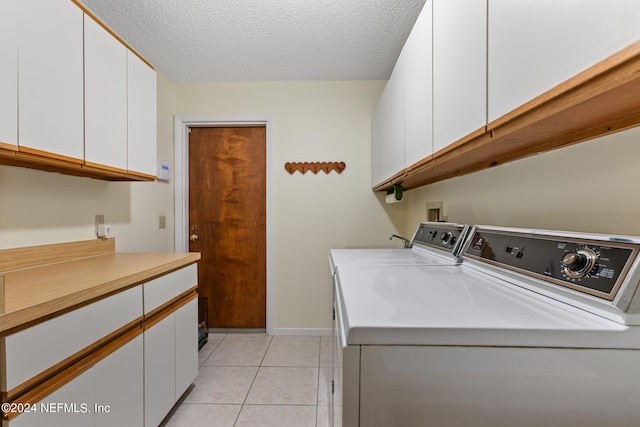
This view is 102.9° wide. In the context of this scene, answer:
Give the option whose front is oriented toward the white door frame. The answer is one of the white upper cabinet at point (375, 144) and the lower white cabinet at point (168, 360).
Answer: the white upper cabinet

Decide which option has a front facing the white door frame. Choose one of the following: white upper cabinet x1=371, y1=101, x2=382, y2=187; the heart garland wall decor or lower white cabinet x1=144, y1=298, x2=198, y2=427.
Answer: the white upper cabinet

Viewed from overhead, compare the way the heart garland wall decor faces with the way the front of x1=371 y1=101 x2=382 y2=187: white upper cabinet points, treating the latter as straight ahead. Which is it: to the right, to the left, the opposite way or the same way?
to the left

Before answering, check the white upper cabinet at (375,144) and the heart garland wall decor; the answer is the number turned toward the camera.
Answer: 1

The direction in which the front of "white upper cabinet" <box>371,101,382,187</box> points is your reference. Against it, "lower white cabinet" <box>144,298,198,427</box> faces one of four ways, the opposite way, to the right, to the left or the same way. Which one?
the opposite way

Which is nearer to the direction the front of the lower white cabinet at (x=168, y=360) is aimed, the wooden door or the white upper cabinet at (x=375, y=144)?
the white upper cabinet

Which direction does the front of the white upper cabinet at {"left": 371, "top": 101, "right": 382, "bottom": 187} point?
to the viewer's left

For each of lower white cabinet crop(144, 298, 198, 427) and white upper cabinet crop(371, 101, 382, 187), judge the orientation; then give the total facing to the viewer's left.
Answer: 1

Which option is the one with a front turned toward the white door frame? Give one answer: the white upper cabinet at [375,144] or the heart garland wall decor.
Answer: the white upper cabinet

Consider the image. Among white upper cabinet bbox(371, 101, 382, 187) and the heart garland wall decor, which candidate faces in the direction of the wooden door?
the white upper cabinet

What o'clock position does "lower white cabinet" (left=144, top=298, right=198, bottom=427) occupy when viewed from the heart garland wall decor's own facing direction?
The lower white cabinet is roughly at 1 o'clock from the heart garland wall decor.

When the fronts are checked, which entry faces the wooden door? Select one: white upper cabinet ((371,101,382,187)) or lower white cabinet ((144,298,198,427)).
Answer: the white upper cabinet

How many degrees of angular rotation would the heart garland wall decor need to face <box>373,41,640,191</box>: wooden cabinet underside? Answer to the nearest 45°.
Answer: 0° — it already faces it
